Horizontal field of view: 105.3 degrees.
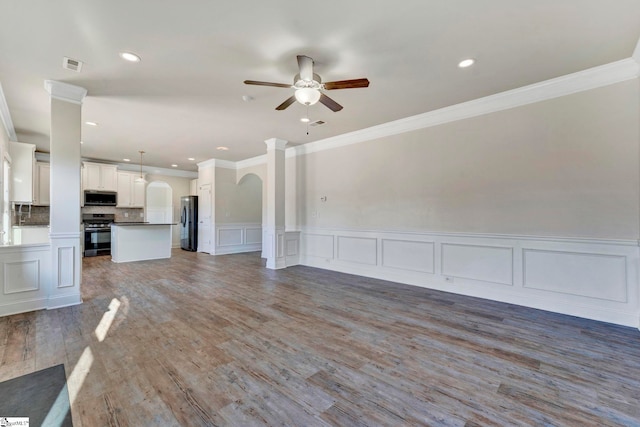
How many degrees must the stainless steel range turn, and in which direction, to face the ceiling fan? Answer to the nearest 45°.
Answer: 0° — it already faces it

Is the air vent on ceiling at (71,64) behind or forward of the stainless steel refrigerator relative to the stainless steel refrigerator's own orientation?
forward

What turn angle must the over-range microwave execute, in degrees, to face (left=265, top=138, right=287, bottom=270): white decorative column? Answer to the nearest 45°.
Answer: approximately 45° to its left

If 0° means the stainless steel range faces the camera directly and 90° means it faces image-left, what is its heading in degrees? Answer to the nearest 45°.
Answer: approximately 0°

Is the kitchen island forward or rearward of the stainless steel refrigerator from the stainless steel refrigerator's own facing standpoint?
forward

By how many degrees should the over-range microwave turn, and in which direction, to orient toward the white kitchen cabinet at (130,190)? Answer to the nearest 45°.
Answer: approximately 90° to its left

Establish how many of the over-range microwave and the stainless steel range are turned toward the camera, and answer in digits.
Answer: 2

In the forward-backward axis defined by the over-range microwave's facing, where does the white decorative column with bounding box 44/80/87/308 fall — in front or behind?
in front

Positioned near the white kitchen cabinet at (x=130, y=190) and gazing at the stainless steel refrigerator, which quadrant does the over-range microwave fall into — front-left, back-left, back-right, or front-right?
back-right

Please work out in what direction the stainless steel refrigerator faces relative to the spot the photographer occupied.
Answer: facing the viewer and to the left of the viewer

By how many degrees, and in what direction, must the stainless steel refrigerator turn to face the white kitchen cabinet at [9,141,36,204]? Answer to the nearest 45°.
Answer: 0° — it already faces it

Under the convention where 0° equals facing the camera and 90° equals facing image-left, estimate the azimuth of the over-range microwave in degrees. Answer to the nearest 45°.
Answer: approximately 0°

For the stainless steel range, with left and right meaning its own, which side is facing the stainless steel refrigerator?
left

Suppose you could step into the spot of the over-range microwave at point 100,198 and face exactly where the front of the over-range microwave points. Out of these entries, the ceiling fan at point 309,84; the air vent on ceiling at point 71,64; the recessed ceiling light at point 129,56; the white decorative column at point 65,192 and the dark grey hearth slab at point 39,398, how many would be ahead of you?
5

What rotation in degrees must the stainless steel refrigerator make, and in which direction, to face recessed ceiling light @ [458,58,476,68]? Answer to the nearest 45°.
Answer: approximately 45° to its left
